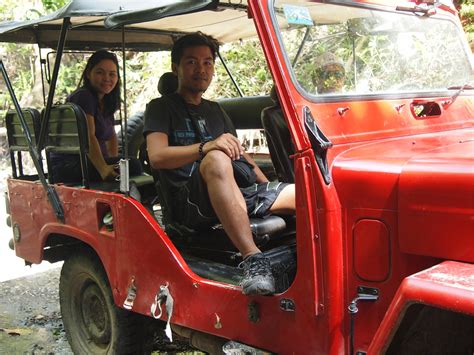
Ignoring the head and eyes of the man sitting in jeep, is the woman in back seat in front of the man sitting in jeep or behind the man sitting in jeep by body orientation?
behind

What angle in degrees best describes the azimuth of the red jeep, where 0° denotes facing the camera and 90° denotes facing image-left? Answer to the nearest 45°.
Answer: approximately 315°

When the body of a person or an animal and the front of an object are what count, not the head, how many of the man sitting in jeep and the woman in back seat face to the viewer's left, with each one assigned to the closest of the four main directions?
0
